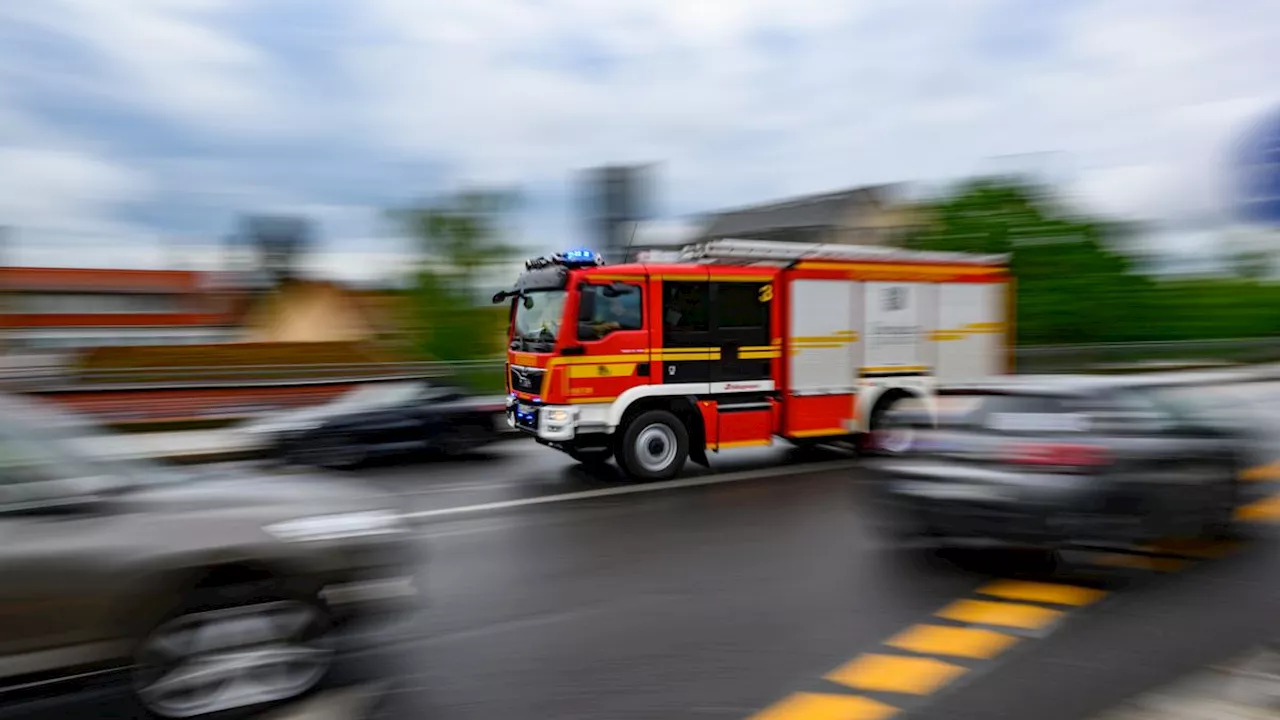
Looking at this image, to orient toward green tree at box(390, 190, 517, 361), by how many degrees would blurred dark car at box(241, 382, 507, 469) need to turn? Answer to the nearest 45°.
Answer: approximately 135° to its right

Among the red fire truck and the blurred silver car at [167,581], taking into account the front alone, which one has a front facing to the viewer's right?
the blurred silver car

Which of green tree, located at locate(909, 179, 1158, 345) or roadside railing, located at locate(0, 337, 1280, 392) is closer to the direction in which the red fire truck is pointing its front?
the roadside railing

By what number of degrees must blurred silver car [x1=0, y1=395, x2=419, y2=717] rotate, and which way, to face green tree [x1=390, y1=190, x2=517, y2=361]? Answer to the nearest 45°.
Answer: approximately 90° to its left

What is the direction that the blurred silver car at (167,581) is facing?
to the viewer's right

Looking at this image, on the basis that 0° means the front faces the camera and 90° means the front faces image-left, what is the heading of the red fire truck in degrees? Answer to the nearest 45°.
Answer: approximately 45°

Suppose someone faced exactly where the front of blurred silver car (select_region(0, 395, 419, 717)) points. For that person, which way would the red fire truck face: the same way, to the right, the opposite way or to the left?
the opposite way

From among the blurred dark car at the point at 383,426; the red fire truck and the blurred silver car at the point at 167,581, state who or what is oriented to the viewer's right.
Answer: the blurred silver car

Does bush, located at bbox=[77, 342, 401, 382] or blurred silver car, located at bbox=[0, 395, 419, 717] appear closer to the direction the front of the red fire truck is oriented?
the blurred silver car

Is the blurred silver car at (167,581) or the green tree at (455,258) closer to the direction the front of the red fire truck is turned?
the blurred silver car

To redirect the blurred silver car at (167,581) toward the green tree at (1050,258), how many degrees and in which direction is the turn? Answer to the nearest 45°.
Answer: approximately 45° to its left

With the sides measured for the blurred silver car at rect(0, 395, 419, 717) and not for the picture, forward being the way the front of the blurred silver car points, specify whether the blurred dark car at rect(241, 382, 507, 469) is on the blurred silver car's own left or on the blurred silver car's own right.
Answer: on the blurred silver car's own left

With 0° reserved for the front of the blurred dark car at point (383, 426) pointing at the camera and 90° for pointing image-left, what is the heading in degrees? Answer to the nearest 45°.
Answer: approximately 45°

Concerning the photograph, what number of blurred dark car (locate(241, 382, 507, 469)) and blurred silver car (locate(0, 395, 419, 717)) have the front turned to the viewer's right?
1
